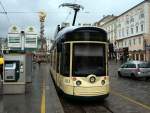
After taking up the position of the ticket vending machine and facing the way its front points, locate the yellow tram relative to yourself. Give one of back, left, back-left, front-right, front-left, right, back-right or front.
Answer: front-left

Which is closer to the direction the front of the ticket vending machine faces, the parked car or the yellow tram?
the yellow tram

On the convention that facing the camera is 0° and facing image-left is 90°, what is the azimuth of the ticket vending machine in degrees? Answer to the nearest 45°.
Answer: approximately 0°
